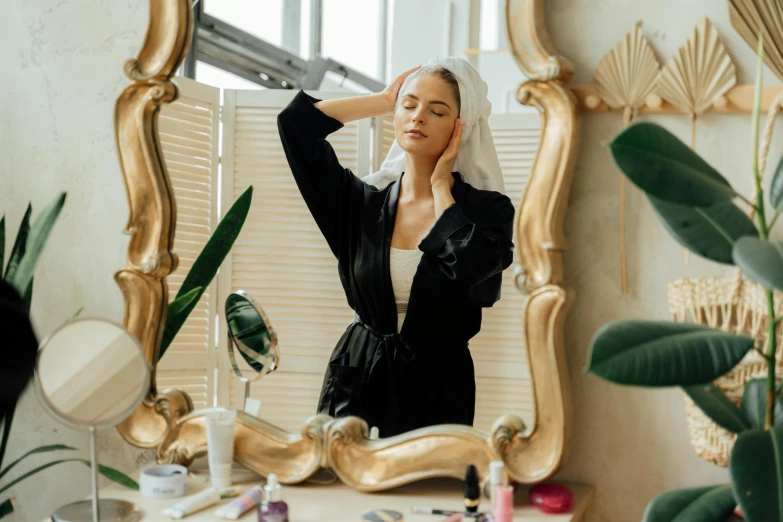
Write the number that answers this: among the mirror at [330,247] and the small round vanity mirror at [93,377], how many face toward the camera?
2

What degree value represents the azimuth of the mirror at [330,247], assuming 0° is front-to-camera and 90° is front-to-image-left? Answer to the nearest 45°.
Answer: approximately 0°

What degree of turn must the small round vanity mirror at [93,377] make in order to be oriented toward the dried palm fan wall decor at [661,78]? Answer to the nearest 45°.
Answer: approximately 90° to its left

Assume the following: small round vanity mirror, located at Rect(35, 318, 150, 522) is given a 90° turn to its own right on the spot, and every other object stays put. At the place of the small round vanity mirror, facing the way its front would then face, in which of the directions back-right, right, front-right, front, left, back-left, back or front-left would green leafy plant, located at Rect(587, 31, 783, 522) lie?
back-left

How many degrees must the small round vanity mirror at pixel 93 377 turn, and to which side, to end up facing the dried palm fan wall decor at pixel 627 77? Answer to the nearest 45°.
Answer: approximately 90° to its left
